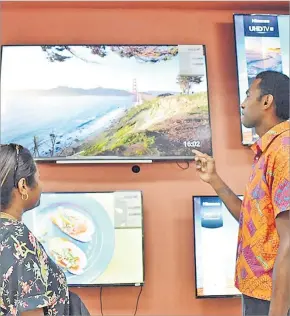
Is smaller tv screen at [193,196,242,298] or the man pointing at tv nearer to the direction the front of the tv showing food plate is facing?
the man pointing at tv

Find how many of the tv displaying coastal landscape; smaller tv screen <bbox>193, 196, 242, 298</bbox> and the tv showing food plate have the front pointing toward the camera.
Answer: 3

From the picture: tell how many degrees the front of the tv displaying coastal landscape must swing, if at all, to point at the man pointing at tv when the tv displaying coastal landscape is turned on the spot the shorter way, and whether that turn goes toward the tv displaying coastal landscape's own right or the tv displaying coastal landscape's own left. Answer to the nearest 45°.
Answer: approximately 45° to the tv displaying coastal landscape's own left

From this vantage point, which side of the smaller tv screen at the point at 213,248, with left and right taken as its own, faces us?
front

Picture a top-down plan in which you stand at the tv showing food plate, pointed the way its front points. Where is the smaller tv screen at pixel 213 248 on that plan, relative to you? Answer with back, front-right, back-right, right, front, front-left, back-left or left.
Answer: left

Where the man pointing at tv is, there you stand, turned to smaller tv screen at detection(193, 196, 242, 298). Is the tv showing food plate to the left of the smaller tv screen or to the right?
left

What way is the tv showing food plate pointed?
toward the camera

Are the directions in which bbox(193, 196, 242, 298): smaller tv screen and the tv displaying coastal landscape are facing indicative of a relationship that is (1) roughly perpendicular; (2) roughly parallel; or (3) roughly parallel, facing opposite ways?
roughly parallel

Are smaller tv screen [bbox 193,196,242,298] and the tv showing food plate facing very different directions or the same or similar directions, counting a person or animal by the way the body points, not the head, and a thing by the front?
same or similar directions

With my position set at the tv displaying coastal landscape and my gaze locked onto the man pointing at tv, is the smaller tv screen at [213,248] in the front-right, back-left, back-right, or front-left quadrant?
front-left

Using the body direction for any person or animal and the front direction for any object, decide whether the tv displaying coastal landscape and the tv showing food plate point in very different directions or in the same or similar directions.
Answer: same or similar directions

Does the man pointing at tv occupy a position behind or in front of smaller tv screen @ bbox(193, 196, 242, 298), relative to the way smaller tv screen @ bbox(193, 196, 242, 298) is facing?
in front
